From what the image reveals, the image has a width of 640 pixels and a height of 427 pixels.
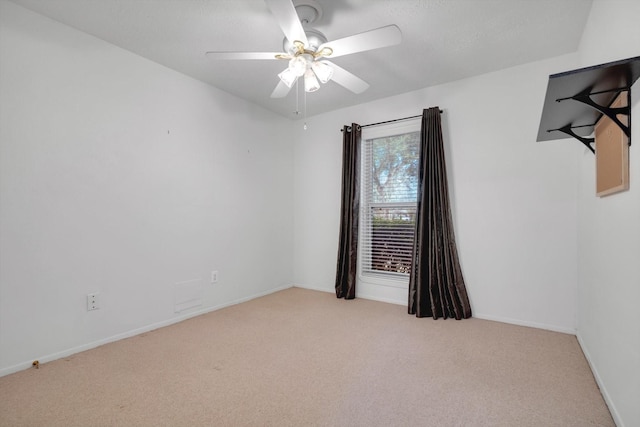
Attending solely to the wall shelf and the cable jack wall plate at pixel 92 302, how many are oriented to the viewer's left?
1

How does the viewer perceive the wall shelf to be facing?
facing to the left of the viewer

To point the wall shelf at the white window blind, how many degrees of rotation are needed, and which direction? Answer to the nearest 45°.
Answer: approximately 45° to its right

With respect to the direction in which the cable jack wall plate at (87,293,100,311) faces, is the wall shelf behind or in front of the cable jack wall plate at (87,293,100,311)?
in front

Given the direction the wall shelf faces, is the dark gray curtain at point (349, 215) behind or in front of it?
in front

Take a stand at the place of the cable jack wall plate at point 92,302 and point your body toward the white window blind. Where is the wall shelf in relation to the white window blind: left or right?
right

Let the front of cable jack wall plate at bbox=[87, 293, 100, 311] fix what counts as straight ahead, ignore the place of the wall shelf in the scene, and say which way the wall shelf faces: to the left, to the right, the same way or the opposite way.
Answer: the opposite way

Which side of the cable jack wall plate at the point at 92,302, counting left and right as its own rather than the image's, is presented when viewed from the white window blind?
left

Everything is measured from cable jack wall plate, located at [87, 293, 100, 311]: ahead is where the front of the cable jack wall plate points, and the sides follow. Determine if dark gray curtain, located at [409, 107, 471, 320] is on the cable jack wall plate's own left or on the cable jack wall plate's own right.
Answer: on the cable jack wall plate's own left

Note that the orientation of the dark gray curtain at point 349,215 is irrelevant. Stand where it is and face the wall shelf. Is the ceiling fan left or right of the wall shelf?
right

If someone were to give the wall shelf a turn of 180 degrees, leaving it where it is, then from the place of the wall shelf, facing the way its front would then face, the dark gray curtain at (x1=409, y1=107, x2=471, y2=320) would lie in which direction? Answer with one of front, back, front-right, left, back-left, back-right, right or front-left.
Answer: back-left
